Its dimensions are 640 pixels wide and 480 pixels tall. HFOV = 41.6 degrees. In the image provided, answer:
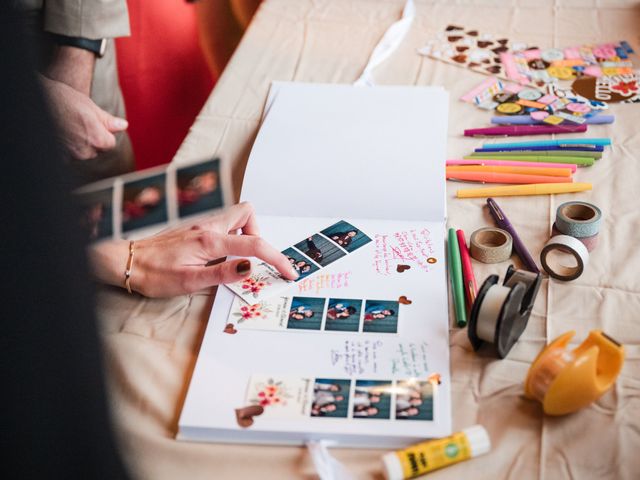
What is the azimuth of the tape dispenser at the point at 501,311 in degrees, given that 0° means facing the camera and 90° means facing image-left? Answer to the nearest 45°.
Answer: approximately 225°
